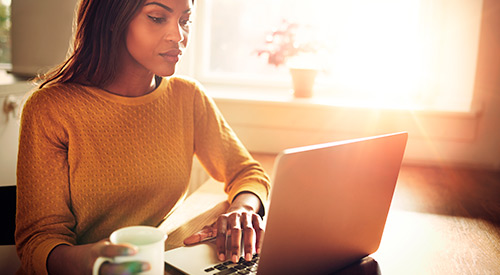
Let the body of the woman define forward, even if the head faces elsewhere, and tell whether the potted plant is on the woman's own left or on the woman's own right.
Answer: on the woman's own left

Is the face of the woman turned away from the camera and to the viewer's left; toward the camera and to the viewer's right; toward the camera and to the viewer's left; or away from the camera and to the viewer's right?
toward the camera and to the viewer's right

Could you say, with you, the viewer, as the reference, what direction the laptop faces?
facing away from the viewer and to the left of the viewer

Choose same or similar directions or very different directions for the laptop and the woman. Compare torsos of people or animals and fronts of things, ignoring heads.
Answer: very different directions

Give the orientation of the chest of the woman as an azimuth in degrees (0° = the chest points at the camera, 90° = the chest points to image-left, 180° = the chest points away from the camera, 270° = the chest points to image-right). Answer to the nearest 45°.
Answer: approximately 315°
